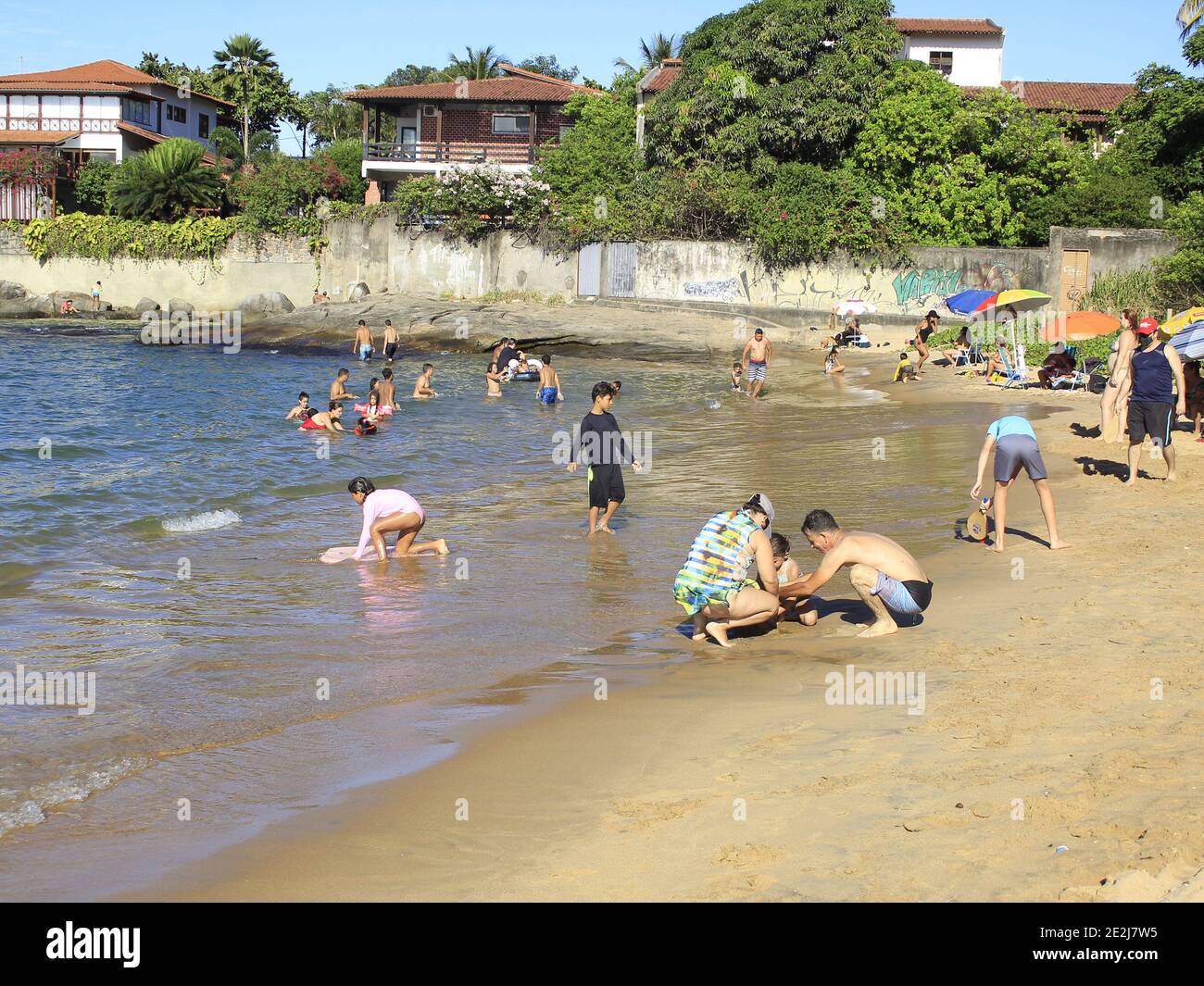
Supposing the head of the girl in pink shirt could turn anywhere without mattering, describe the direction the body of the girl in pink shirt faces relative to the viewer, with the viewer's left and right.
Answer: facing to the left of the viewer

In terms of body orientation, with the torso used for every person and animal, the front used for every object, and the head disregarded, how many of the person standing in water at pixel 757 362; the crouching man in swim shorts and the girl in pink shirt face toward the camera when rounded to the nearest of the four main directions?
1

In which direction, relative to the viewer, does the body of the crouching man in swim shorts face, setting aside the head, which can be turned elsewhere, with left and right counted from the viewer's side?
facing to the left of the viewer

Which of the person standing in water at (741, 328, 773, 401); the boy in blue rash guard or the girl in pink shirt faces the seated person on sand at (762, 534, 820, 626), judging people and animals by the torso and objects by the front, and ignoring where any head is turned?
the person standing in water

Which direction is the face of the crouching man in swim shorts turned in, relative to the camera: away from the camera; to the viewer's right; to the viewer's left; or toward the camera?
to the viewer's left

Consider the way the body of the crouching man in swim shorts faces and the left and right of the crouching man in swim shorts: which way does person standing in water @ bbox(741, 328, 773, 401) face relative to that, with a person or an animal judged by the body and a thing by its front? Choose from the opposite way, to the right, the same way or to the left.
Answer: to the left

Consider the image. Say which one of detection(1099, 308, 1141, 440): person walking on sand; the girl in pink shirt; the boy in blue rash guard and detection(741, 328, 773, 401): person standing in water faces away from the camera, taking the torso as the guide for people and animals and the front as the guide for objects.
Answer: the boy in blue rash guard

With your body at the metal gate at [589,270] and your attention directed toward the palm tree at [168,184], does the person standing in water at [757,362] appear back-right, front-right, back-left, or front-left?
back-left

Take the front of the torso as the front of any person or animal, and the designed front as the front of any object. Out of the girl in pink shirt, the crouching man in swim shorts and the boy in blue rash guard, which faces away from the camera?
the boy in blue rash guard

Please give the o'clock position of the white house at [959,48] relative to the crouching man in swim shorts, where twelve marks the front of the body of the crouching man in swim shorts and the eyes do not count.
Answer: The white house is roughly at 3 o'clock from the crouching man in swim shorts.

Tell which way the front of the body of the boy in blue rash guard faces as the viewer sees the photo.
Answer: away from the camera

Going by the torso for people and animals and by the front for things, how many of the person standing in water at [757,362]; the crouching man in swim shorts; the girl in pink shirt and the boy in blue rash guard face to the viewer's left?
2

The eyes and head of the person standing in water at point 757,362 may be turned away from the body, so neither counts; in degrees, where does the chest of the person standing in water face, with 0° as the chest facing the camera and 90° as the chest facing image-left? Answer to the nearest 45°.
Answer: approximately 0°

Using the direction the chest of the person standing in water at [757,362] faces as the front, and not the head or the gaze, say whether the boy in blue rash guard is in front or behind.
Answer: in front

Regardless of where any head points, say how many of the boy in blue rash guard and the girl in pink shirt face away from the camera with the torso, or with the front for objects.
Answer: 1

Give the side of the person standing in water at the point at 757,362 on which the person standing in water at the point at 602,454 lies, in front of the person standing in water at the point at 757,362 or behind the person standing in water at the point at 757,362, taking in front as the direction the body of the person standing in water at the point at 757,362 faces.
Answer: in front
